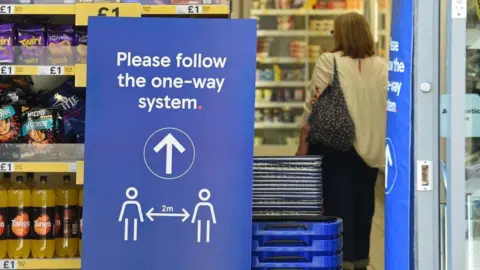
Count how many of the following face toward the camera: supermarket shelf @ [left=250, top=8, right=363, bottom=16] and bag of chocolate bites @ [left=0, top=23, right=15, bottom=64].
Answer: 2

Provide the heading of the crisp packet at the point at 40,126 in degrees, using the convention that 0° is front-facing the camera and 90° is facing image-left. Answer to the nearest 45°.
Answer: approximately 0°

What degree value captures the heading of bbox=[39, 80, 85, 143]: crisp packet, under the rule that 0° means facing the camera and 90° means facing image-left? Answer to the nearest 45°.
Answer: approximately 0°
